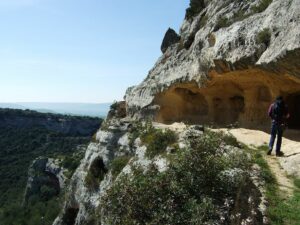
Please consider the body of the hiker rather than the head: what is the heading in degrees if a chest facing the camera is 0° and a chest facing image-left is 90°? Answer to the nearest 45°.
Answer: approximately 180°

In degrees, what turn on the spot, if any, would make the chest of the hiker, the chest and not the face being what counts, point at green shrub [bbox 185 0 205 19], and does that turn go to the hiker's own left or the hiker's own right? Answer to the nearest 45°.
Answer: approximately 45° to the hiker's own left

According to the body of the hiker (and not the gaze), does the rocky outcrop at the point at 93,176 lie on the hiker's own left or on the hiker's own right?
on the hiker's own left

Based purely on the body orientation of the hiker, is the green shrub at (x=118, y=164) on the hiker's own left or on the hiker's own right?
on the hiker's own left
